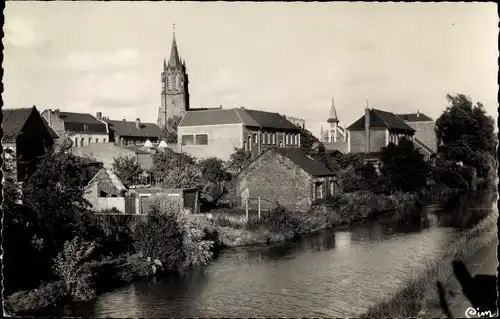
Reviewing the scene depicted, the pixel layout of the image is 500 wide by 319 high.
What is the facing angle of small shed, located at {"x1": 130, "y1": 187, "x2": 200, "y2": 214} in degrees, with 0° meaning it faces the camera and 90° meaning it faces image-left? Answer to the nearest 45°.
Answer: approximately 0°

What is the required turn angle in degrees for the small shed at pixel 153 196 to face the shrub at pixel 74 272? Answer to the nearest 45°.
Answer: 0° — it already faces it

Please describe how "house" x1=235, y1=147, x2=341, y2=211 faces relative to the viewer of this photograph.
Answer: facing to the right of the viewer

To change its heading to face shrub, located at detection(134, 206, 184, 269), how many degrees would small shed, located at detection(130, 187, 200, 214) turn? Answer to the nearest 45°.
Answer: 0° — it already faces it

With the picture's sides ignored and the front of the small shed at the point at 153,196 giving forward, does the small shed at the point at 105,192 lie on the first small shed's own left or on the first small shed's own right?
on the first small shed's own right

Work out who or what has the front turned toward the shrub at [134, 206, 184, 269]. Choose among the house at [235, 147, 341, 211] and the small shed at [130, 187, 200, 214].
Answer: the small shed

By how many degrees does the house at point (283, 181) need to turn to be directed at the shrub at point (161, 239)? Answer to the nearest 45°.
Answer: approximately 90° to its right

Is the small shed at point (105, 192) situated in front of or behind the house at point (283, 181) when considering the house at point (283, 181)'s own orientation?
behind
